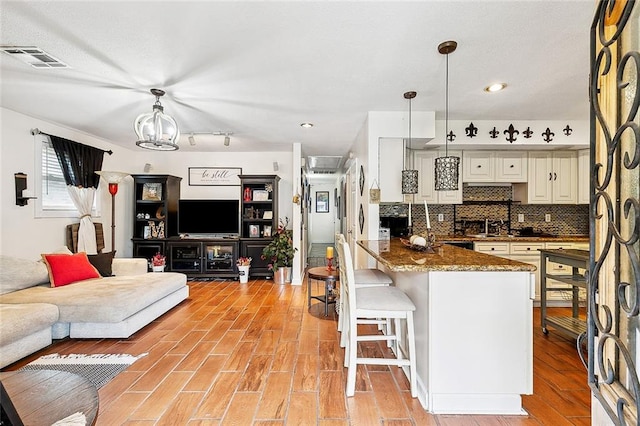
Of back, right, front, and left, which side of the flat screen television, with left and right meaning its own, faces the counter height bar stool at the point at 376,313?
front

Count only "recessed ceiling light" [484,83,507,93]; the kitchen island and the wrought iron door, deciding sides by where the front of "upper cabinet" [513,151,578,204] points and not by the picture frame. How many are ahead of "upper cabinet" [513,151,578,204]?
3

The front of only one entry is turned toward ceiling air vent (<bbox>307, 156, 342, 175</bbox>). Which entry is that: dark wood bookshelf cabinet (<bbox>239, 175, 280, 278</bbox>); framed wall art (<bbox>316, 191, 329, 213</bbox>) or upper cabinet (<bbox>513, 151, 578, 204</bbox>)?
the framed wall art

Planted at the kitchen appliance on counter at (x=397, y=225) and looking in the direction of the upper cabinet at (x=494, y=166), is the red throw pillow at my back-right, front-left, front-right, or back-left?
back-right

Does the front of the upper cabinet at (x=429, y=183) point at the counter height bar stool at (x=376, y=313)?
yes

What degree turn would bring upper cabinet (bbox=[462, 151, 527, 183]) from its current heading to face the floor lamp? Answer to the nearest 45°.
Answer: approximately 45° to its right

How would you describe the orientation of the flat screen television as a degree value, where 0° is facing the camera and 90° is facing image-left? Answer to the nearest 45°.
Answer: approximately 0°

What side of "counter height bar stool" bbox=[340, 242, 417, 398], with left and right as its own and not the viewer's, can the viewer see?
right

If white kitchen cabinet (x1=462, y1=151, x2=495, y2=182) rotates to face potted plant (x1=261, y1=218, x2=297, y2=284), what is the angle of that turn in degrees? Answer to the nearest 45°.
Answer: approximately 90° to its right

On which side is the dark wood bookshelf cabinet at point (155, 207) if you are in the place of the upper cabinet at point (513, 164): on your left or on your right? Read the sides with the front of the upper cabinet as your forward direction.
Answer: on your right

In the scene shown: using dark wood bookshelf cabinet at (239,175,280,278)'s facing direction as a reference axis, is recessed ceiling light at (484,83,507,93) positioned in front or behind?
in front

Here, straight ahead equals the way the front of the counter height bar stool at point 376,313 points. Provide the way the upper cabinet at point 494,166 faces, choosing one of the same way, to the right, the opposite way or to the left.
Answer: to the right

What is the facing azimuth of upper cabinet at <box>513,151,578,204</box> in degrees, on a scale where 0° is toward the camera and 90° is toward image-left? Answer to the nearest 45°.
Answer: approximately 0°
